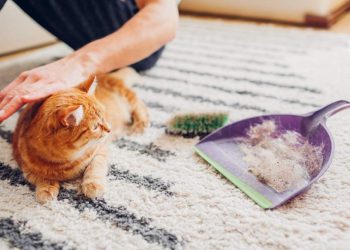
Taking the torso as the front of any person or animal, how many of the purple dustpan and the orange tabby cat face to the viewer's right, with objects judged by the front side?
0

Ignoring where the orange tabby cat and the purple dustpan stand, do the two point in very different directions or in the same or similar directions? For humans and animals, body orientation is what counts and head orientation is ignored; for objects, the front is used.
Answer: same or similar directions

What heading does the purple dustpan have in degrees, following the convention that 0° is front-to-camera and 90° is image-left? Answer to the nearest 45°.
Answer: approximately 45°

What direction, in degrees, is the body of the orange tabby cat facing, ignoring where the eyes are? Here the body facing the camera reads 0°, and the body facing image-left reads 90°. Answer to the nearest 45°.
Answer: approximately 45°
